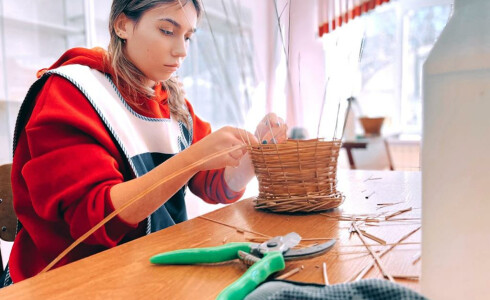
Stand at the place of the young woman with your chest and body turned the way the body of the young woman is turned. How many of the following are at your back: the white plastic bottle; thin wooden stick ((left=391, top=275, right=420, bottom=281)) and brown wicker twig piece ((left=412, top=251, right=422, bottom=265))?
0

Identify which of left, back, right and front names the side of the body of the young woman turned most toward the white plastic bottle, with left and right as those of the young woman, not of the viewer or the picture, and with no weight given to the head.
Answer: front

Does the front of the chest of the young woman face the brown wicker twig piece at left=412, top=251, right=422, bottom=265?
yes

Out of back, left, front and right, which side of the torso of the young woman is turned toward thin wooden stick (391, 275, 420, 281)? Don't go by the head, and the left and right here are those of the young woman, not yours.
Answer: front

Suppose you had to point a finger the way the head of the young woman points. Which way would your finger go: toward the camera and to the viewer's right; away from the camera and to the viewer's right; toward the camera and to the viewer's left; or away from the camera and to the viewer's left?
toward the camera and to the viewer's right

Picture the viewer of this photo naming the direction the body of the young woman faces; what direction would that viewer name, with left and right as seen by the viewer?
facing the viewer and to the right of the viewer
